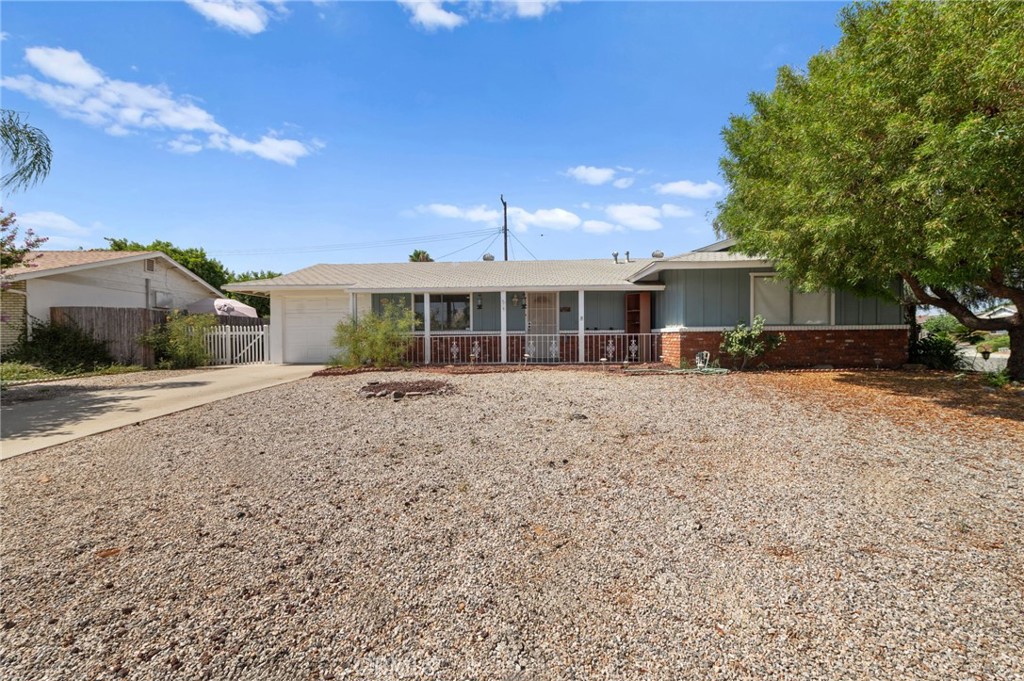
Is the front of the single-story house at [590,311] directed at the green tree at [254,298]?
no

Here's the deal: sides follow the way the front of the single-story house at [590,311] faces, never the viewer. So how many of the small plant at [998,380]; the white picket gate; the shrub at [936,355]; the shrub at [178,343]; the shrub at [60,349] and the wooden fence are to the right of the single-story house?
4

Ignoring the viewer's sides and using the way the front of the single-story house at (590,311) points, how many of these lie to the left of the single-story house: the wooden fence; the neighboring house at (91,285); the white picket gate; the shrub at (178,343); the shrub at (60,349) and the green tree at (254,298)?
0

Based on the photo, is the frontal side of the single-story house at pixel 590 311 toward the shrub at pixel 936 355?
no

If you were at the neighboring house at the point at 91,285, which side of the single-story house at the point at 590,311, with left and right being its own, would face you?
right

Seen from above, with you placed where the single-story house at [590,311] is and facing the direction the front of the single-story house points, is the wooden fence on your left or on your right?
on your right

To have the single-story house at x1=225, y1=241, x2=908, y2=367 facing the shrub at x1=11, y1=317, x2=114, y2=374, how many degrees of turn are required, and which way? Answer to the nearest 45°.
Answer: approximately 90° to its right

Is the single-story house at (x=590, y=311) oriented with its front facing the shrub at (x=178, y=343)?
no

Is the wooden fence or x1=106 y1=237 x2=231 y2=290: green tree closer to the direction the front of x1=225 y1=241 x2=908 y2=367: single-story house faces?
the wooden fence

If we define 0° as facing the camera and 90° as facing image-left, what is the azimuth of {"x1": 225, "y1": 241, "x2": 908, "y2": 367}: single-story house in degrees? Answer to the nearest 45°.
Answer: approximately 0°

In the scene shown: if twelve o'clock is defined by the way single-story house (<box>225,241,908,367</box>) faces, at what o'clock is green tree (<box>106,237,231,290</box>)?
The green tree is roughly at 4 o'clock from the single-story house.

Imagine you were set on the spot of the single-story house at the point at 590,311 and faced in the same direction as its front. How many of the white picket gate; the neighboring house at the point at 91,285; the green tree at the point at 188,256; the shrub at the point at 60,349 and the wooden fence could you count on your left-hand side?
0

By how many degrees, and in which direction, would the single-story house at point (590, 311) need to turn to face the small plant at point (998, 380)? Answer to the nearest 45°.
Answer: approximately 45° to its left

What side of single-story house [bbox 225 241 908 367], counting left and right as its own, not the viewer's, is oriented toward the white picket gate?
right

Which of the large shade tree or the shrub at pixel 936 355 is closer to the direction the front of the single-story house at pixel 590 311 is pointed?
the large shade tree
